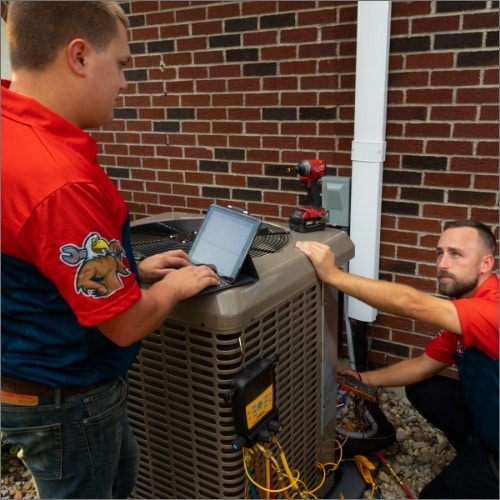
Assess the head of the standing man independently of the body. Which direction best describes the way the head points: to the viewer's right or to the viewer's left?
to the viewer's right

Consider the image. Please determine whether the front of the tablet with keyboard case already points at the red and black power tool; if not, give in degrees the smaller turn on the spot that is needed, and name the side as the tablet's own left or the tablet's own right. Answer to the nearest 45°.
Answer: approximately 180°

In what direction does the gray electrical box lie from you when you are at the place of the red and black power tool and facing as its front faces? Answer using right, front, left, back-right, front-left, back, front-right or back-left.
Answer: back-right

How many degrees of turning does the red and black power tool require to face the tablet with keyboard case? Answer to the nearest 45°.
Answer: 0° — it already faces it

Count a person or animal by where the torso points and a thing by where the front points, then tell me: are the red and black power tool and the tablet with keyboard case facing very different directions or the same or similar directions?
same or similar directions

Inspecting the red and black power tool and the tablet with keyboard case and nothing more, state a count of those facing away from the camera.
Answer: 0

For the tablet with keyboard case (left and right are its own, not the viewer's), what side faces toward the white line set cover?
back

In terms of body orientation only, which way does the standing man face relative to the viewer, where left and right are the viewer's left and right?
facing away from the viewer and to the right of the viewer

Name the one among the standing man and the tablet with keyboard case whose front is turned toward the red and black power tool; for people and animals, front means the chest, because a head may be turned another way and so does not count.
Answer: the standing man

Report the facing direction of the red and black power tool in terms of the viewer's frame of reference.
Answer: facing the viewer and to the left of the viewer

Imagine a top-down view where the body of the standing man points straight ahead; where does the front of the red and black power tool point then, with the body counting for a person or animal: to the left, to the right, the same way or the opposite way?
the opposite way

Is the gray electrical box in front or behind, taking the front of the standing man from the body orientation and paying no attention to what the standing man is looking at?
in front
